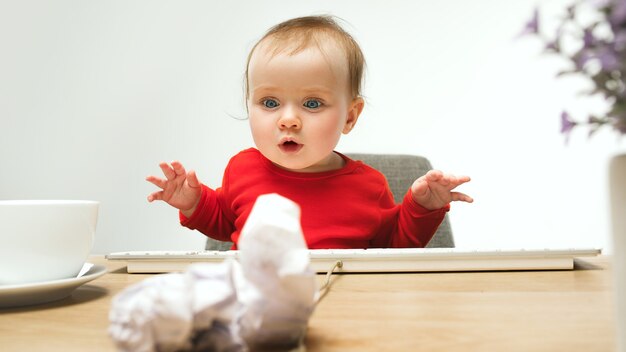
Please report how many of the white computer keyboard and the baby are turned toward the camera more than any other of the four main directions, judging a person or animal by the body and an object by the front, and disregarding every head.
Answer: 1

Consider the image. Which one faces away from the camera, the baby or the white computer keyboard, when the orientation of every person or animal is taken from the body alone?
the white computer keyboard

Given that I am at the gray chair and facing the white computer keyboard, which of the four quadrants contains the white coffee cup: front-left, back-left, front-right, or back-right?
front-right

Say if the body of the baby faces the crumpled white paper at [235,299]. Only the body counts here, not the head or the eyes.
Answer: yes

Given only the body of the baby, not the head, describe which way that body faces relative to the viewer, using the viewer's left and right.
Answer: facing the viewer

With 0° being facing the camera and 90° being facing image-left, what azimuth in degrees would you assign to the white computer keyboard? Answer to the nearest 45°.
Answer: approximately 180°

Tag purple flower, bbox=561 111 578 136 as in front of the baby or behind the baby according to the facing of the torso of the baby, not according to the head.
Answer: in front

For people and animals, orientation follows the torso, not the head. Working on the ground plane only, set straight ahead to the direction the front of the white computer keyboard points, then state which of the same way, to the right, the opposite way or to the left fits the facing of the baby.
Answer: the opposite way

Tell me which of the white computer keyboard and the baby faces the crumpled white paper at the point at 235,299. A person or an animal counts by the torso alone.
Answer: the baby
